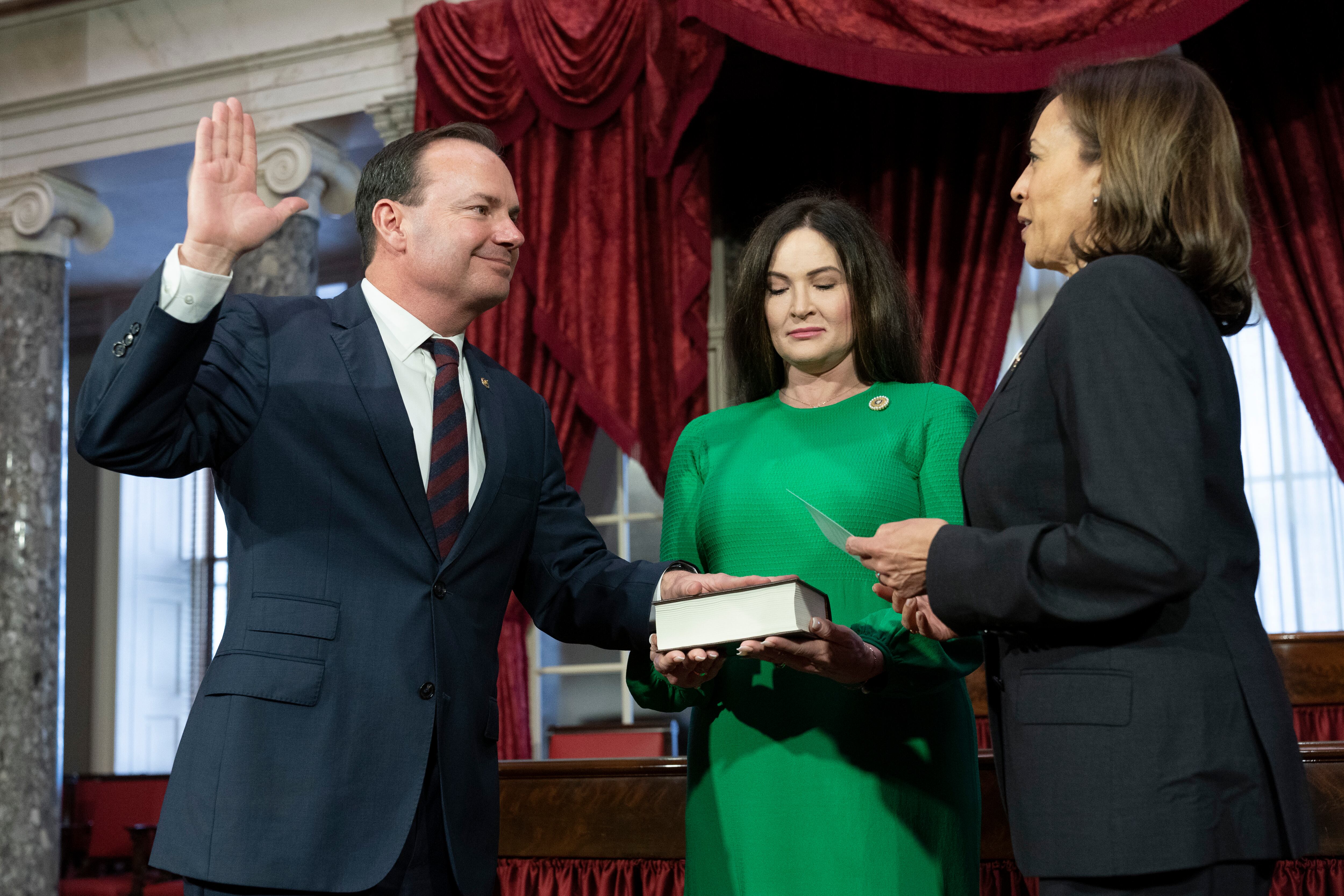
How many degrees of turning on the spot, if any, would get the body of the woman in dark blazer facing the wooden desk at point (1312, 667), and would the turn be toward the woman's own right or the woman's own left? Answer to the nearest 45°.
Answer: approximately 90° to the woman's own right

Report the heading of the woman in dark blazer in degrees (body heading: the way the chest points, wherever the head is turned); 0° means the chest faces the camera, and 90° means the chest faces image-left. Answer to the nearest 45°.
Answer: approximately 90°

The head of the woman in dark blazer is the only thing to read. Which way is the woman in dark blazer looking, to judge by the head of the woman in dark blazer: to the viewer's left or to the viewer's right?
to the viewer's left

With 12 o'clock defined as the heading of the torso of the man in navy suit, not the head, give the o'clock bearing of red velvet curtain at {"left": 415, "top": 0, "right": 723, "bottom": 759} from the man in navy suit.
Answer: The red velvet curtain is roughly at 8 o'clock from the man in navy suit.

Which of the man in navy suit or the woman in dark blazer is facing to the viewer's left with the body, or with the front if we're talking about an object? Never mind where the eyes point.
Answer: the woman in dark blazer

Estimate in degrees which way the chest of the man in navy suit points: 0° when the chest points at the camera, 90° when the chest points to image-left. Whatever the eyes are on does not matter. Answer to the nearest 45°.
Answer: approximately 315°

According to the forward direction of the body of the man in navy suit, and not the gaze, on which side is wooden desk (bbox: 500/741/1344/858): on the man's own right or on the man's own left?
on the man's own left

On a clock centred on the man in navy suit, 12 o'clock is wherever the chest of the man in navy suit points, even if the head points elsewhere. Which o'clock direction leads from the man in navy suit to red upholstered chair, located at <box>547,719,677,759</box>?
The red upholstered chair is roughly at 8 o'clock from the man in navy suit.

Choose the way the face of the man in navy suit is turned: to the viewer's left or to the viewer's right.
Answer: to the viewer's right

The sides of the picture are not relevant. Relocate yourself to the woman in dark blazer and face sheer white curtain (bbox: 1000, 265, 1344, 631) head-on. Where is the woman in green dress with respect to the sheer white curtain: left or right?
left

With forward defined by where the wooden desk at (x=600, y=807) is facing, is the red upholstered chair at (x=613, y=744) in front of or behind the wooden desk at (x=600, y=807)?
behind

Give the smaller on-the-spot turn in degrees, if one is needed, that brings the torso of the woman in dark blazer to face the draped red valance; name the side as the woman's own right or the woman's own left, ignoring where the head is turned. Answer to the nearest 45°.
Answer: approximately 90° to the woman's own right

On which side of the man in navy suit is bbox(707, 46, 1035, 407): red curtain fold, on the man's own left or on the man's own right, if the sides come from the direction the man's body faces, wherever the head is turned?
on the man's own left

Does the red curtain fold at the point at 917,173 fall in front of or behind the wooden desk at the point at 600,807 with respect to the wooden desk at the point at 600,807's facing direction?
behind
